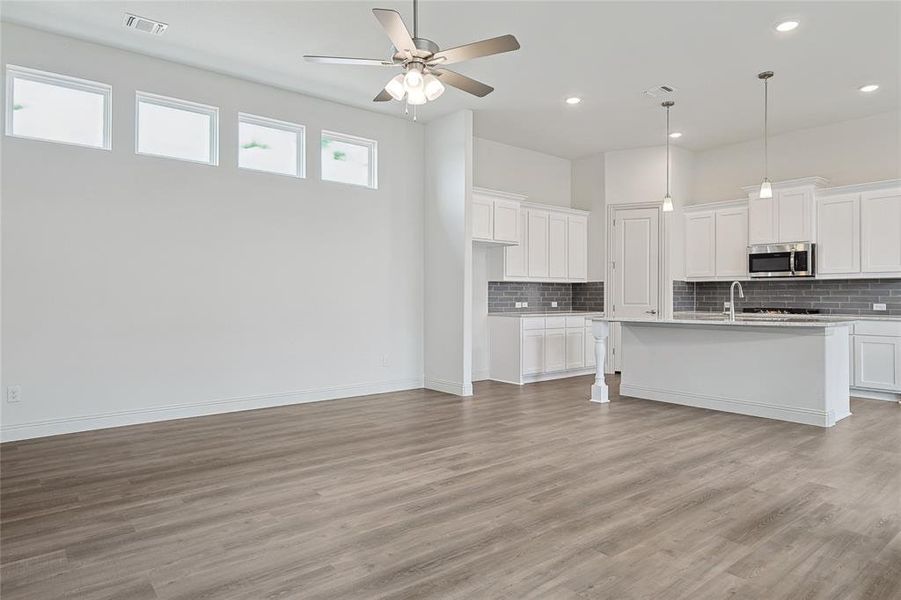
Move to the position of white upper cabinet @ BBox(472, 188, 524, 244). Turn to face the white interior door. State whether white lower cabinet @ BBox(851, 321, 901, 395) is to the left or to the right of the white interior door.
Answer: right

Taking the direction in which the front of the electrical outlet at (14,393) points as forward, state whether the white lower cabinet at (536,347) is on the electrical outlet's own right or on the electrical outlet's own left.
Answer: on the electrical outlet's own left

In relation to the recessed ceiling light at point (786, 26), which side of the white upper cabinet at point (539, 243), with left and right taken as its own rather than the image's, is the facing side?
front

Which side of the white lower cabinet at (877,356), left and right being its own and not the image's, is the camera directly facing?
front

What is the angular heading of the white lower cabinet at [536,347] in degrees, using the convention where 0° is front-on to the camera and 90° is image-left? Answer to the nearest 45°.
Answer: approximately 315°

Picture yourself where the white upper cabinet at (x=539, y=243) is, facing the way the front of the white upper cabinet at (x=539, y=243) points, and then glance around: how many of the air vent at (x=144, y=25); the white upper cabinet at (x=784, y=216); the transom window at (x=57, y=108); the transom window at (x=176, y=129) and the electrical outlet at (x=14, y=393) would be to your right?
4

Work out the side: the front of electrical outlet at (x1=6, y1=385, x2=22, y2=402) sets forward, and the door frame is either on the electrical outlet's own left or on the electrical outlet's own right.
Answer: on the electrical outlet's own left

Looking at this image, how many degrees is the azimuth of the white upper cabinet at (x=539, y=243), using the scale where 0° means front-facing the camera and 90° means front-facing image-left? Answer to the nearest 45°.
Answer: approximately 315°

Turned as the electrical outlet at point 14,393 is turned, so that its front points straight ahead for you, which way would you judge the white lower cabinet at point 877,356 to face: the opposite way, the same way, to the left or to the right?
to the right

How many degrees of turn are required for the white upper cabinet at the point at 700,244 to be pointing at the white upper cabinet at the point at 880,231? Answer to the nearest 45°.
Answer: approximately 90° to its left

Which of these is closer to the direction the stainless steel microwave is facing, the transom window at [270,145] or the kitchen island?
the kitchen island

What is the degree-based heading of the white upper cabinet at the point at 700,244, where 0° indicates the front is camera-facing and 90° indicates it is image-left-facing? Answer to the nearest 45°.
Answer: approximately 45°

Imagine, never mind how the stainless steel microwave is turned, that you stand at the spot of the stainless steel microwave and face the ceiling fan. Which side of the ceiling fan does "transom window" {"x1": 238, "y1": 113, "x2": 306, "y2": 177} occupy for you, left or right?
right

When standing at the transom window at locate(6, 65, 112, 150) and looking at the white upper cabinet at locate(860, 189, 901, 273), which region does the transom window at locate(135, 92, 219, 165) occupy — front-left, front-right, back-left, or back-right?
front-left

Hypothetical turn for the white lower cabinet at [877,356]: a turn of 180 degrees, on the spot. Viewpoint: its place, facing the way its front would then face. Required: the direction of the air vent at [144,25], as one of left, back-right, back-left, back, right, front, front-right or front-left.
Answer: back-left

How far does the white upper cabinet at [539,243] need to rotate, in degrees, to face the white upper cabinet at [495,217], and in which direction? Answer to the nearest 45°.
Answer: approximately 90° to its right

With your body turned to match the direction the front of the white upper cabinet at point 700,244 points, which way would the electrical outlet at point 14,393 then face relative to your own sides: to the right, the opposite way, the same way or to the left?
to the left
